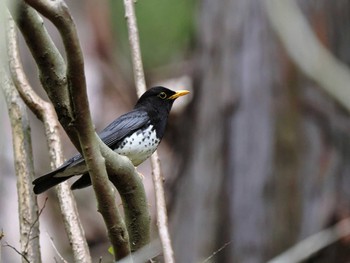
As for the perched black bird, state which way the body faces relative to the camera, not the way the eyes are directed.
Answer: to the viewer's right

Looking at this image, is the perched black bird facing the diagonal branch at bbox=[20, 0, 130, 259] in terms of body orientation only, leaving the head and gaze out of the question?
no

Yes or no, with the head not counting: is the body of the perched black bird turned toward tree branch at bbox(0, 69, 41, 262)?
no

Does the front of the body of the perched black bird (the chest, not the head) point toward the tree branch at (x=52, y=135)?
no

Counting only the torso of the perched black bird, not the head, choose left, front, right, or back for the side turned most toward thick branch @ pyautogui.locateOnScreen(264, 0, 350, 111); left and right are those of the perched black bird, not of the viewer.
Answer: front
